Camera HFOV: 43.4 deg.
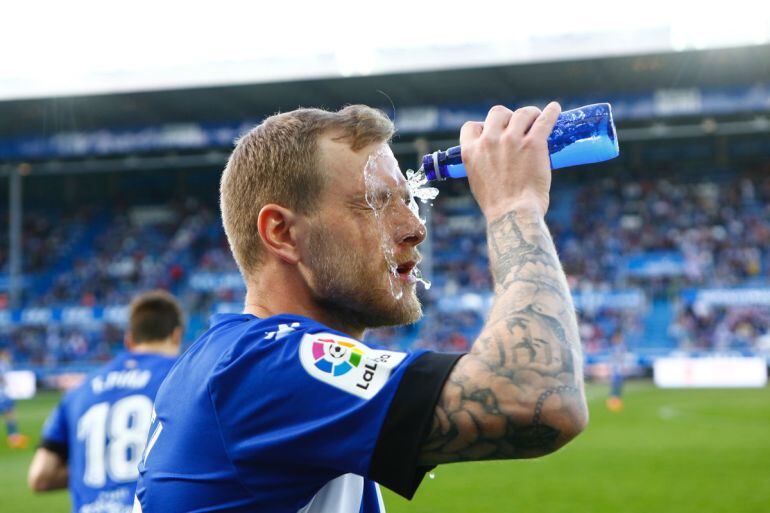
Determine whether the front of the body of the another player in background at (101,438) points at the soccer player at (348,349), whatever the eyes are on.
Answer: no

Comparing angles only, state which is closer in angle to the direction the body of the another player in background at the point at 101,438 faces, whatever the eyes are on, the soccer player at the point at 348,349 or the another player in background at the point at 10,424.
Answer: the another player in background

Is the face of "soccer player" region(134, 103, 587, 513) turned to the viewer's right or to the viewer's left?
to the viewer's right

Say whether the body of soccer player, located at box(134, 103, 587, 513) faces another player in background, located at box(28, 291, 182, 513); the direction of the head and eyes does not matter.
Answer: no

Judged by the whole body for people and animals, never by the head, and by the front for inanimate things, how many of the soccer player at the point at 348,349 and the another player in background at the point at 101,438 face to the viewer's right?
1

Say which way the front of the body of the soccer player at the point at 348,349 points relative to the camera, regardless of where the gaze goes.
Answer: to the viewer's right

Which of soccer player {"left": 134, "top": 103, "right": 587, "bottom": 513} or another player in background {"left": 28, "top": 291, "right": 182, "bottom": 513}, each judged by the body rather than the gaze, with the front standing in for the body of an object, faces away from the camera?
the another player in background

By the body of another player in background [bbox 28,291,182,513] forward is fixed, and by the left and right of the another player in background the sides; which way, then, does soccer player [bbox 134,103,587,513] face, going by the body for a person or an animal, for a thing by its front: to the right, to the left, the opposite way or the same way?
to the right

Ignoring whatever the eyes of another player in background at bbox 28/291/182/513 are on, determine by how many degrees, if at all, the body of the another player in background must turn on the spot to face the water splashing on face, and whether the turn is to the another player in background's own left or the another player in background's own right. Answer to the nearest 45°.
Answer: approximately 180°

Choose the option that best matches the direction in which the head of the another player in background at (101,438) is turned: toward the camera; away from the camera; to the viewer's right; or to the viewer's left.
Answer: away from the camera

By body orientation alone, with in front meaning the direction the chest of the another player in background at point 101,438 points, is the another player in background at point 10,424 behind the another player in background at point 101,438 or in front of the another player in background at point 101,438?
in front

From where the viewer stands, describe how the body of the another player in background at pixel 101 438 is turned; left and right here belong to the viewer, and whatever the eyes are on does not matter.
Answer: facing away from the viewer
